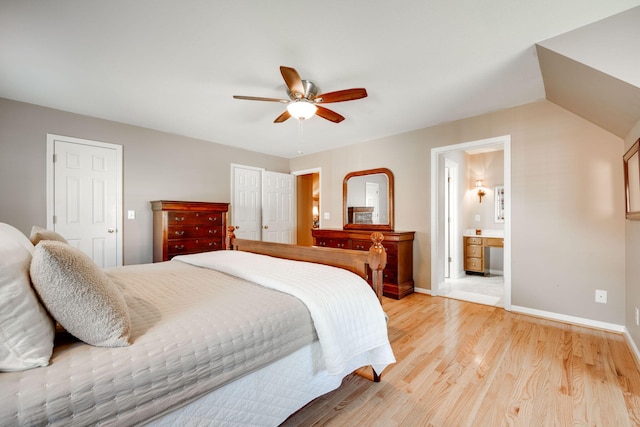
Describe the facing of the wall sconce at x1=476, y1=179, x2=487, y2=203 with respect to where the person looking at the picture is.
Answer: facing the viewer and to the left of the viewer

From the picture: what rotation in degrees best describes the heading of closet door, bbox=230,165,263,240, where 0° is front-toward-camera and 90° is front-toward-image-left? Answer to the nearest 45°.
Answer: approximately 315°

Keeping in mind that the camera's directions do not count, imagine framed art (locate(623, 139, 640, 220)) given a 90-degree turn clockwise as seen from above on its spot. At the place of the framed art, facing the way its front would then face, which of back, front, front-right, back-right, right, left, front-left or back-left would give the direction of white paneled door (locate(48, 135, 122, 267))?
back-left

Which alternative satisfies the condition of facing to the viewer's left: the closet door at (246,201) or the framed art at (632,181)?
the framed art

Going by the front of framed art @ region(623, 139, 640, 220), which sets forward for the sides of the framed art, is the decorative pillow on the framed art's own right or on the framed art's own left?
on the framed art's own left

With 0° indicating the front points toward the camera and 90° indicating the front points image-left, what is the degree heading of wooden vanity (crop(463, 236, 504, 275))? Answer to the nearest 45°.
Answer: approximately 45°

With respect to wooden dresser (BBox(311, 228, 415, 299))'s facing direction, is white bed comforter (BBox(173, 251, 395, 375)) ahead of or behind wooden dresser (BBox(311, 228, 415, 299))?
ahead

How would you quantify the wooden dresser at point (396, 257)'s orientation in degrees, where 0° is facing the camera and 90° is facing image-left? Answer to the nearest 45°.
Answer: approximately 45°

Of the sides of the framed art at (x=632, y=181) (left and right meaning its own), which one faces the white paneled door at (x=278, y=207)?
front

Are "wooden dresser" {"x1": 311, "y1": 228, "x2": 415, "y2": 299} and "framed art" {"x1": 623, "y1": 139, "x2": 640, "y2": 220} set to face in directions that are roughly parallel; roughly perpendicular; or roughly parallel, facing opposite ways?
roughly perpendicular

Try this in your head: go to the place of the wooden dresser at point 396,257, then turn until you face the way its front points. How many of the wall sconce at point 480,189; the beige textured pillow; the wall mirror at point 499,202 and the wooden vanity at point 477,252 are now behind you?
3
